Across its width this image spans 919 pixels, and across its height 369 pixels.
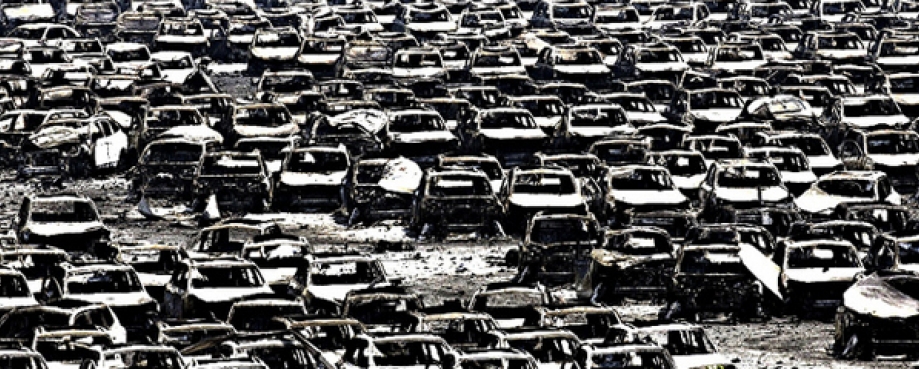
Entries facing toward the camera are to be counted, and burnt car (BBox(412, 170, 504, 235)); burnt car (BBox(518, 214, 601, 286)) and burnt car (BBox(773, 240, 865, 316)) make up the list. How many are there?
3

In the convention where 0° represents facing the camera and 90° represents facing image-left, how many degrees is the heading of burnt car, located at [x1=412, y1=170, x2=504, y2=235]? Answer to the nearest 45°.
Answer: approximately 0°

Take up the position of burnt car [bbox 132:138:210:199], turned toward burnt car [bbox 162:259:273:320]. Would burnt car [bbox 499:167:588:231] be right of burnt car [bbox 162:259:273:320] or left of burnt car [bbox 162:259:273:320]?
left

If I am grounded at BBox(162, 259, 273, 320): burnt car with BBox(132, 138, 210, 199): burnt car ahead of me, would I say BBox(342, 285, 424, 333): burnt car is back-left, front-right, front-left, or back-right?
back-right

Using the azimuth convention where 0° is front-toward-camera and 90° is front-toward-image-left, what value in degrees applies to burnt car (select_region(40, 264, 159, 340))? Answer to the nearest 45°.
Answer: approximately 315°

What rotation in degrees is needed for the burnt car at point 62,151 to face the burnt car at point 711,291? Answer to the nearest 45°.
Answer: approximately 90° to its left

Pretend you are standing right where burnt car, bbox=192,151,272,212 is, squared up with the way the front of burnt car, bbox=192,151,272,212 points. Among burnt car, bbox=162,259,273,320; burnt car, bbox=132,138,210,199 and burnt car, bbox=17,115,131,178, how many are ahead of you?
1

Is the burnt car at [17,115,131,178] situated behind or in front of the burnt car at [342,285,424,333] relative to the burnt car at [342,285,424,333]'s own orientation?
behind

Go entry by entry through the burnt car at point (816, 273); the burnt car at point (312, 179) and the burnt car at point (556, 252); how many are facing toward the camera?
3
